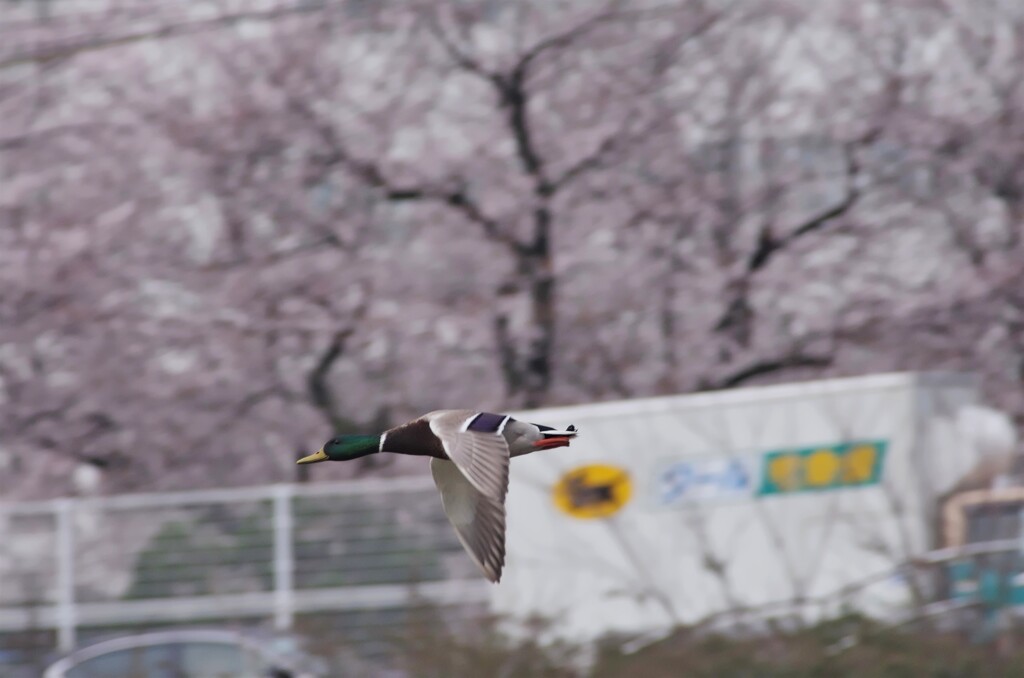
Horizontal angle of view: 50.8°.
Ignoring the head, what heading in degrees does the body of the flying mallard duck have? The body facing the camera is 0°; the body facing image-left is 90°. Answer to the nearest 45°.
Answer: approximately 90°

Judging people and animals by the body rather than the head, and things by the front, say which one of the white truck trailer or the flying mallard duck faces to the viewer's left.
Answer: the flying mallard duck

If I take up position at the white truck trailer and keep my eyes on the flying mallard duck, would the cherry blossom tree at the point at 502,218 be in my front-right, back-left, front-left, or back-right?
back-right

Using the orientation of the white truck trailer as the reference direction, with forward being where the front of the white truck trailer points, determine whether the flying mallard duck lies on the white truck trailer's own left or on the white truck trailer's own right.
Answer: on the white truck trailer's own right

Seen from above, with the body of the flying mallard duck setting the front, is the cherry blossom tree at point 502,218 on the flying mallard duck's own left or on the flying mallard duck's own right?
on the flying mallard duck's own right

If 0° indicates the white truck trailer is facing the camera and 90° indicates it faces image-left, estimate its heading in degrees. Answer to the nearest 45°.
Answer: approximately 315°

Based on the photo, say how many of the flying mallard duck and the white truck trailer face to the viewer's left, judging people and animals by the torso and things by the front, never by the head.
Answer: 1
